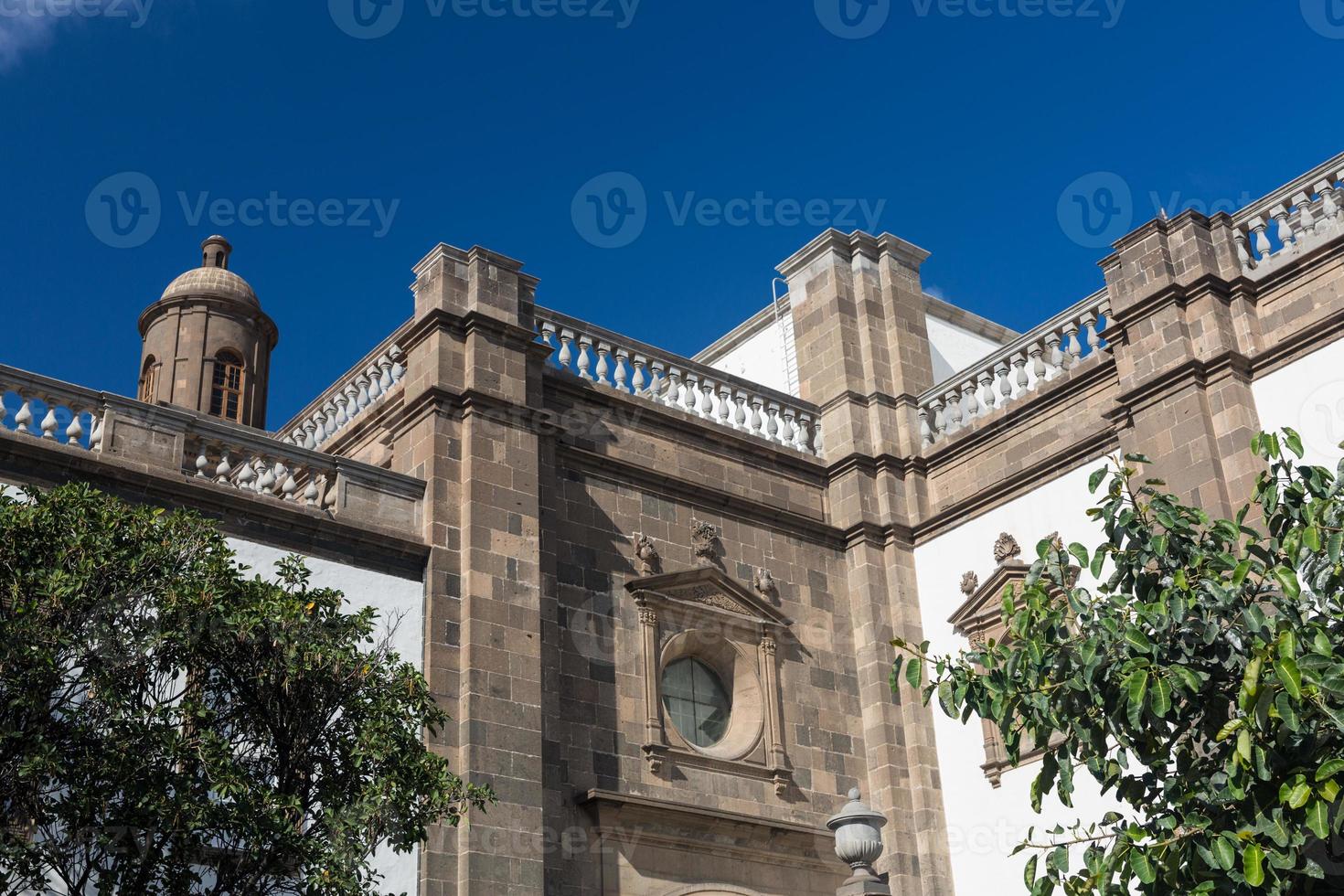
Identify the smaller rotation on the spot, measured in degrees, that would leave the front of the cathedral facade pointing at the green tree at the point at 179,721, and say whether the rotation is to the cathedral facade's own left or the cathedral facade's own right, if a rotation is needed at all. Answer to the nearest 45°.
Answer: approximately 90° to the cathedral facade's own right

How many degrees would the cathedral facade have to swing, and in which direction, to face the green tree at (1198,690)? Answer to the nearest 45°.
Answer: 0° — it already faces it

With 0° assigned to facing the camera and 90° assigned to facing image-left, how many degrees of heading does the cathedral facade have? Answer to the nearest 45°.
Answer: approximately 315°
